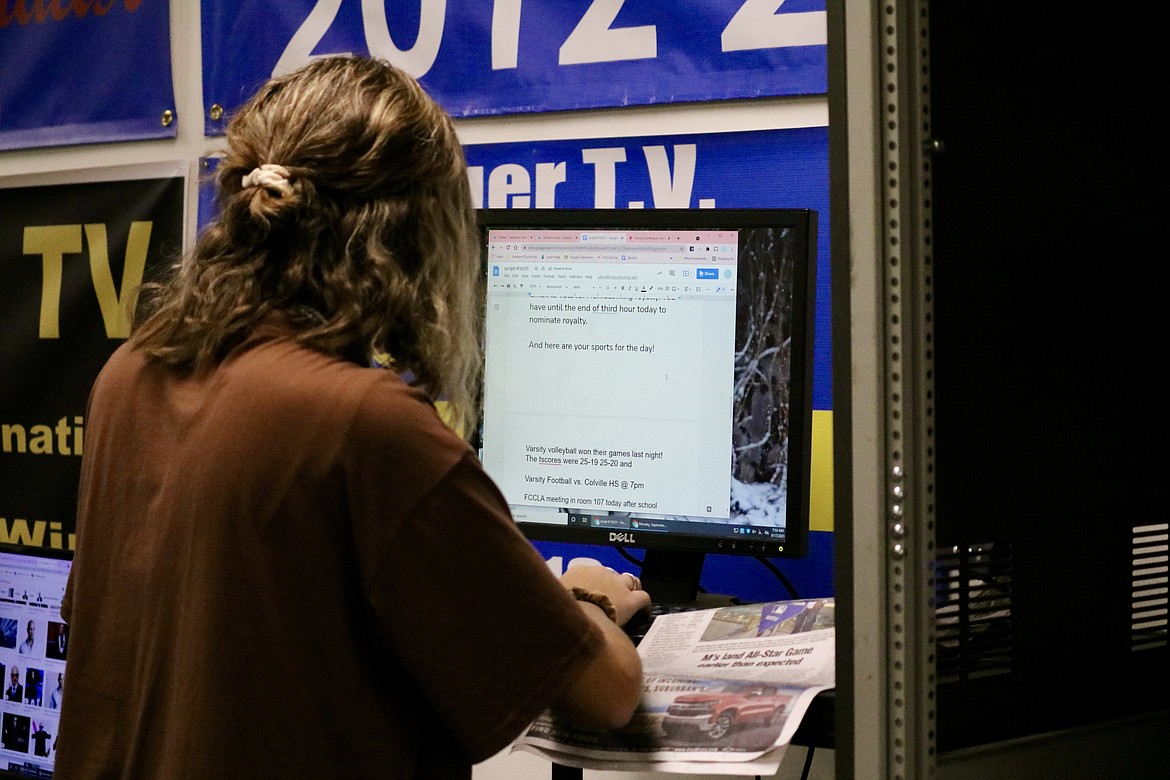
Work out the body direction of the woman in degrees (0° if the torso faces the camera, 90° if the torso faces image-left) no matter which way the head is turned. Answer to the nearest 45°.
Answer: approximately 225°

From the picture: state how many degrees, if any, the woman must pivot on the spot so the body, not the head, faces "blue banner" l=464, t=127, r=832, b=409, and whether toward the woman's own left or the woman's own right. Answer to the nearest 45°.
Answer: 0° — they already face it

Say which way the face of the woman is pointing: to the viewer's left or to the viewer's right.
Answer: to the viewer's right

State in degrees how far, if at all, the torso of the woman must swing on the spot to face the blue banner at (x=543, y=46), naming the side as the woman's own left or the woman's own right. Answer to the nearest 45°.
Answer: approximately 45° to the woman's own left

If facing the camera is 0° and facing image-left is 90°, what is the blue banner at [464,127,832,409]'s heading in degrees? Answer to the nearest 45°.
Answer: approximately 0°

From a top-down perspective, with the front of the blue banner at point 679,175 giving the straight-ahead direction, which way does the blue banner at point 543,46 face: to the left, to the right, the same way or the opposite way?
the same way

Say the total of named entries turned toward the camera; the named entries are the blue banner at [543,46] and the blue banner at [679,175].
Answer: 2

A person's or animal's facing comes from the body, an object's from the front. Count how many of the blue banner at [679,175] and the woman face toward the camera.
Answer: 1

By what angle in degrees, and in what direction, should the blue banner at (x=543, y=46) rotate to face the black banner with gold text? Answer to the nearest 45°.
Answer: approximately 135° to its right

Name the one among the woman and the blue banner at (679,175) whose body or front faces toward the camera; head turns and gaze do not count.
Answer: the blue banner

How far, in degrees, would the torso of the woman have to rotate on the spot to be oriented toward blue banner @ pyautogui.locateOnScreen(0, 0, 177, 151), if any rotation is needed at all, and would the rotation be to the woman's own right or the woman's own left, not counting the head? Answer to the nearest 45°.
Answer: approximately 45° to the woman's own left

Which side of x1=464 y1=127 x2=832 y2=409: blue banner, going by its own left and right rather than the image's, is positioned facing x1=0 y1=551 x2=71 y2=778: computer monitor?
right

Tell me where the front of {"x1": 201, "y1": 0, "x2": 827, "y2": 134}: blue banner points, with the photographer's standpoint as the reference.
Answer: facing the viewer

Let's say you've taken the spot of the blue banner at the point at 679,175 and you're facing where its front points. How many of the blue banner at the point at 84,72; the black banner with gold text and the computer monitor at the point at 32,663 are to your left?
0
